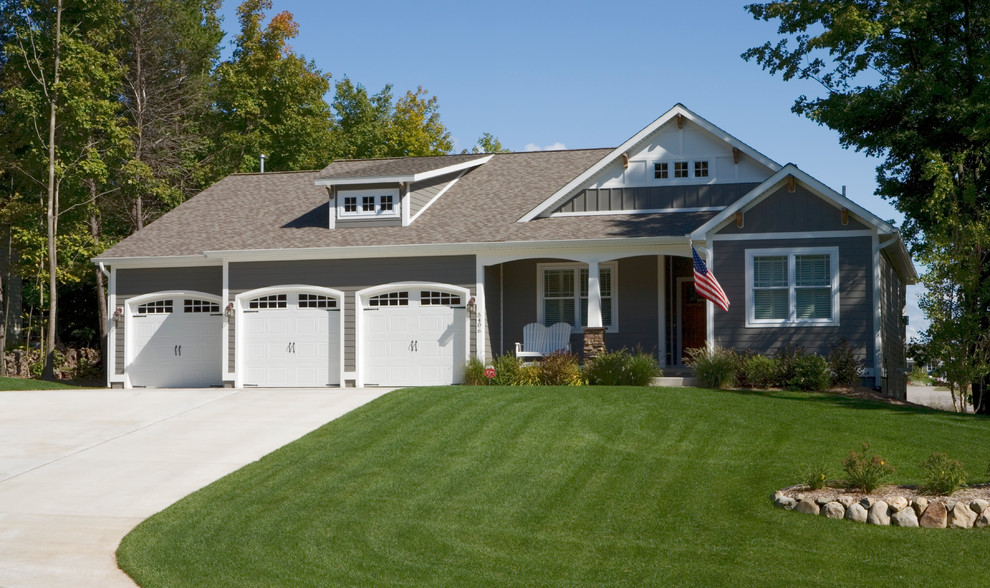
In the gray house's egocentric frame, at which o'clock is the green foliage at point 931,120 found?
The green foliage is roughly at 9 o'clock from the gray house.

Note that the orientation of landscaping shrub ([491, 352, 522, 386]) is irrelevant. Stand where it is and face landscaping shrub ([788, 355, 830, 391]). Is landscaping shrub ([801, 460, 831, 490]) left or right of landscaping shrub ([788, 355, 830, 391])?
right

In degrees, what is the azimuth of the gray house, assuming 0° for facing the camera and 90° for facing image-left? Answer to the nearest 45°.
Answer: approximately 0°

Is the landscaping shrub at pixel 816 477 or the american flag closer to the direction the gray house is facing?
the landscaping shrub

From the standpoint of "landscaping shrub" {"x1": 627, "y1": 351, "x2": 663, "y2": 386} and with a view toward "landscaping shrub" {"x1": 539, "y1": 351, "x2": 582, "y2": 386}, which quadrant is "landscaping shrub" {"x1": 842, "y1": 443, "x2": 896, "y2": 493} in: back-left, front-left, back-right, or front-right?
back-left

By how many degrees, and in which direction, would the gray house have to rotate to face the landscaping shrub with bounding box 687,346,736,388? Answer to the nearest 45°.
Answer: approximately 45° to its left
